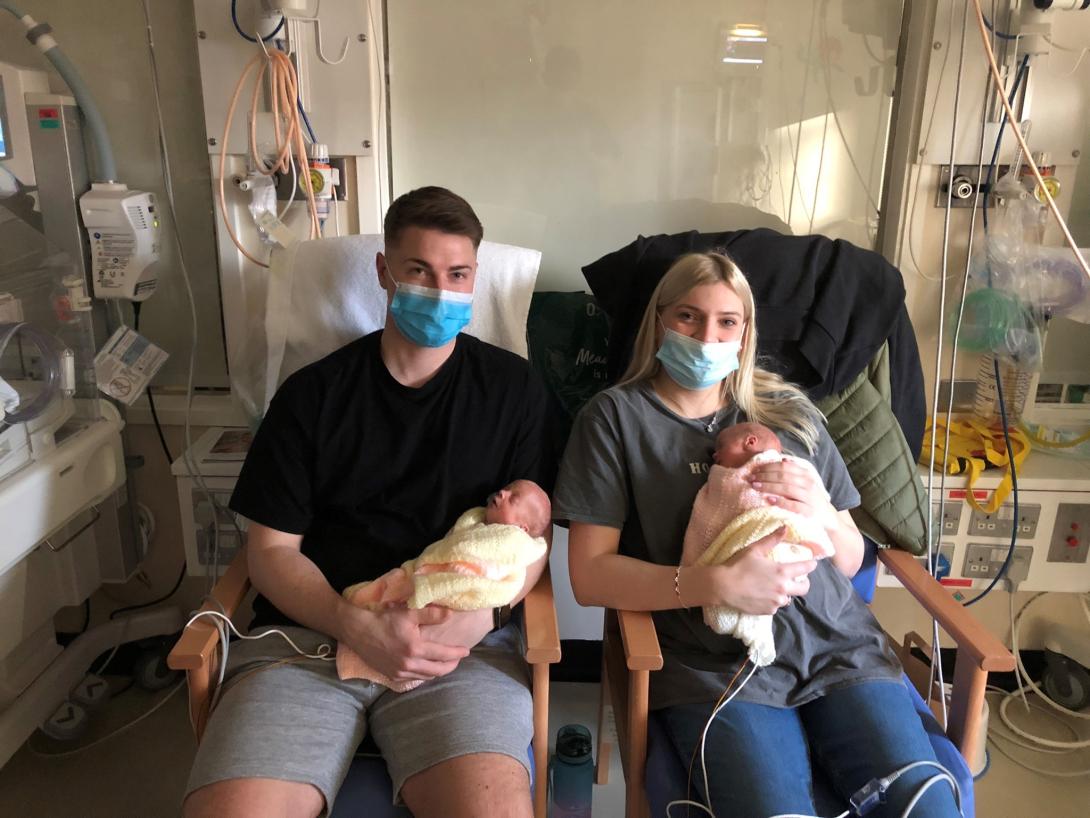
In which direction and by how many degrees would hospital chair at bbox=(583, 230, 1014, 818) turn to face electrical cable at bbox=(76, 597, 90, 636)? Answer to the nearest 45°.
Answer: approximately 90° to its right

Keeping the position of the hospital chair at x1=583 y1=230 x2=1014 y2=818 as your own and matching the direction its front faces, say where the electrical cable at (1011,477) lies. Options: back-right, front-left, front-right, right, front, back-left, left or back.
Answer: back-left

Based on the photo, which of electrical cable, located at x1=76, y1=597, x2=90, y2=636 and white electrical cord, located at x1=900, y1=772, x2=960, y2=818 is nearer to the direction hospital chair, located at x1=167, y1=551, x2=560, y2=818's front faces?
the white electrical cord

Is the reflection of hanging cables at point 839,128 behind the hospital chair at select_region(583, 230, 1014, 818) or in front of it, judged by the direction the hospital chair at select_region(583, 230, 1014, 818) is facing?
behind

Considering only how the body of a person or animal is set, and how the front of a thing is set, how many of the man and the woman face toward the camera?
2

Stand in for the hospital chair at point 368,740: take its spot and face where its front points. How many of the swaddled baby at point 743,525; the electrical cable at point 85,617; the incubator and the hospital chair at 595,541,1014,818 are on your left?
2

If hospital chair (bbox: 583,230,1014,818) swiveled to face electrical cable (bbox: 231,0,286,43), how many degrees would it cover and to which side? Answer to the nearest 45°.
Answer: approximately 90° to its right

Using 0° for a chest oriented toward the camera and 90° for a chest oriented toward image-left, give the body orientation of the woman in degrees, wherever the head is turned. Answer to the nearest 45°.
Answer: approximately 0°

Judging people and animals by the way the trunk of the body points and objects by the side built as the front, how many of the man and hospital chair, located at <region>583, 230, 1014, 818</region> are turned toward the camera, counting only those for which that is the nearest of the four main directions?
2

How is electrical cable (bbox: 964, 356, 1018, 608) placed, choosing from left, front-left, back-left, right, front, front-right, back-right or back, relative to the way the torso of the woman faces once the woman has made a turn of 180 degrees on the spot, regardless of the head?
front-right

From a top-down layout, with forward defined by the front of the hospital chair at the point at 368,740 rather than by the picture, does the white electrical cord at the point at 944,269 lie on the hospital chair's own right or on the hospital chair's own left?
on the hospital chair's own left
